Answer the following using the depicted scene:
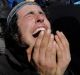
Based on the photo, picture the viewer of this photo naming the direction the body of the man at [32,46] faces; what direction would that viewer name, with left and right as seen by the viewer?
facing the viewer and to the right of the viewer
